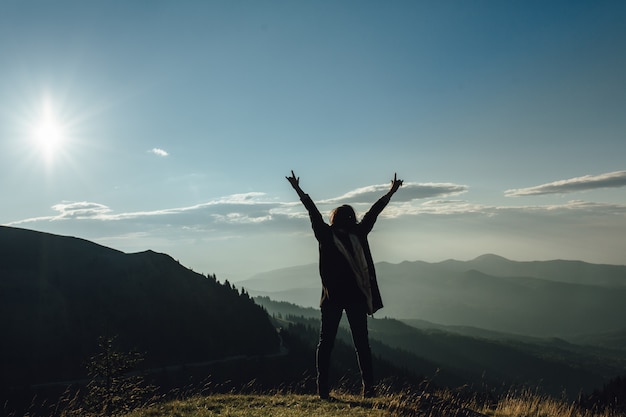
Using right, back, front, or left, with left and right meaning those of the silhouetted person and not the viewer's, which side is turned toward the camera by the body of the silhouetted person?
back
